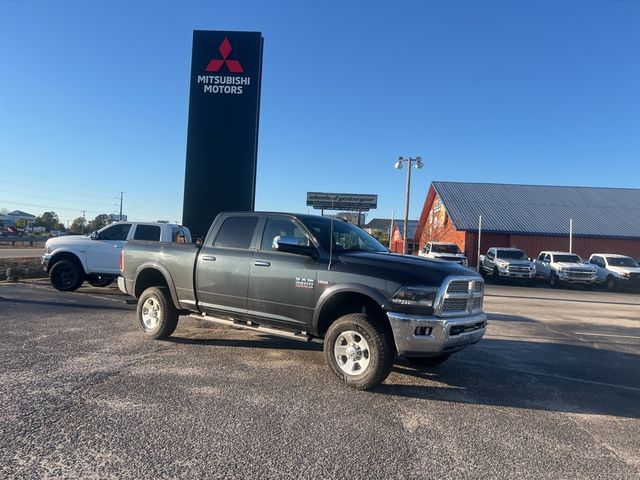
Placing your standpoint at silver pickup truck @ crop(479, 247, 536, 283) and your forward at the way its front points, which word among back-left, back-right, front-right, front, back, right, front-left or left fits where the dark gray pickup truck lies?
front-right

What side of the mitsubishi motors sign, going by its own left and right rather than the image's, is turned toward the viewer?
front

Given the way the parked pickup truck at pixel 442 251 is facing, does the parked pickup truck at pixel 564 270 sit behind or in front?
in front

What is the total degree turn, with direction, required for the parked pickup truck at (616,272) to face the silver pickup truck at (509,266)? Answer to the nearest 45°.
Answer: approximately 135° to its right

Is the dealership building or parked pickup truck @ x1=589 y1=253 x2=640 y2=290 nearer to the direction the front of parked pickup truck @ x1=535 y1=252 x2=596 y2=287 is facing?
the parked pickup truck @ x1=589 y1=253 x2=640 y2=290

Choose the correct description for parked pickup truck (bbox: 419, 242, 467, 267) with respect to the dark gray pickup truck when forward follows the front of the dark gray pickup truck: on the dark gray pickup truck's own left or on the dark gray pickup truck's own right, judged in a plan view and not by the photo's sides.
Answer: on the dark gray pickup truck's own left

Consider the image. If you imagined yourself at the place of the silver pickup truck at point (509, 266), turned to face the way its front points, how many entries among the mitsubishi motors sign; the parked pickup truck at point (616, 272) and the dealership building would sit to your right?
1

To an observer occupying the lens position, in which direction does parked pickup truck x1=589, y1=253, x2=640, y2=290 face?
facing the viewer and to the right of the viewer

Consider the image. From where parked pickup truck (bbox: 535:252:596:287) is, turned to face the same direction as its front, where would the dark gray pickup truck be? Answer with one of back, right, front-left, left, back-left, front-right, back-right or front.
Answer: front-right

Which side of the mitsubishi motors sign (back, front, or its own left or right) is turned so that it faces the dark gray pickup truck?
front

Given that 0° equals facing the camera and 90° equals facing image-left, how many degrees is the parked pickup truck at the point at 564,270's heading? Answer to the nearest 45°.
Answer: approximately 315°

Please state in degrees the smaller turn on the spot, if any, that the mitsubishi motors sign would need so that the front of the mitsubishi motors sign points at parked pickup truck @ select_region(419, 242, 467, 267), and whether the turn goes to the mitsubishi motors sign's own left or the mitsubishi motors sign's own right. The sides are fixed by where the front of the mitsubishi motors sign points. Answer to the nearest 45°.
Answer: approximately 135° to the mitsubishi motors sign's own left
